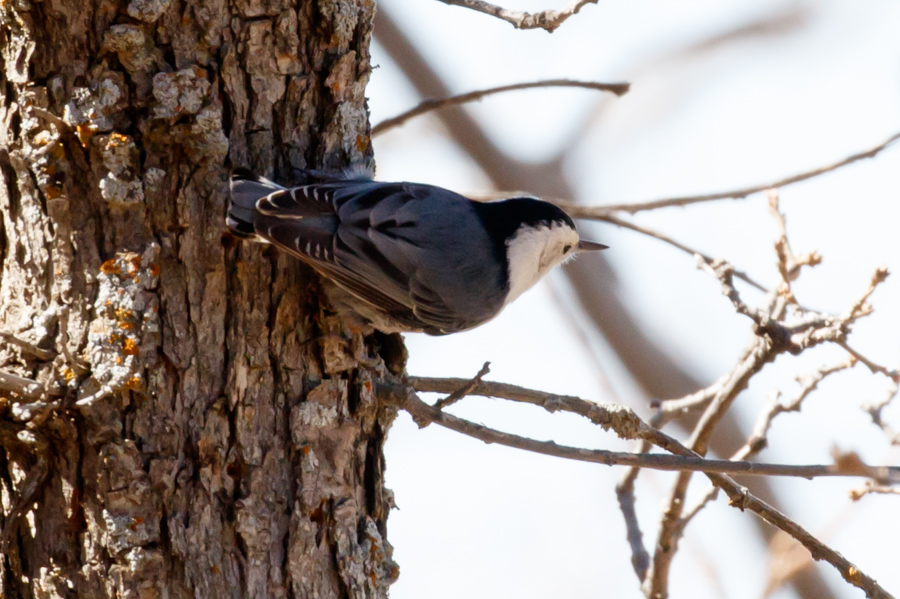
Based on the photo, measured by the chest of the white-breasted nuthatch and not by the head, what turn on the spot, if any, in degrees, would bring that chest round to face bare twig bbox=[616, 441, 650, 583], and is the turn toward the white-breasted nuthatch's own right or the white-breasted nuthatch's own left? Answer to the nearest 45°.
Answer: approximately 45° to the white-breasted nuthatch's own left

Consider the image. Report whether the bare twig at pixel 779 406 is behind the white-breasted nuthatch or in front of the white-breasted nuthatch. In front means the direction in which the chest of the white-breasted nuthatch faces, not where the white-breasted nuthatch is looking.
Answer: in front

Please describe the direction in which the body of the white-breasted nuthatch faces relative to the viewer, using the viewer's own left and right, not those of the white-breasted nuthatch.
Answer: facing to the right of the viewer

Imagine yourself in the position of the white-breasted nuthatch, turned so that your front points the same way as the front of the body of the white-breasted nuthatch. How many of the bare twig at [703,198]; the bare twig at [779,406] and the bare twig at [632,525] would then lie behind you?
0

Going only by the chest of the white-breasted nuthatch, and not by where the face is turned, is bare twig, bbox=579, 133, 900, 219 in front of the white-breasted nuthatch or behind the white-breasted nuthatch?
in front
